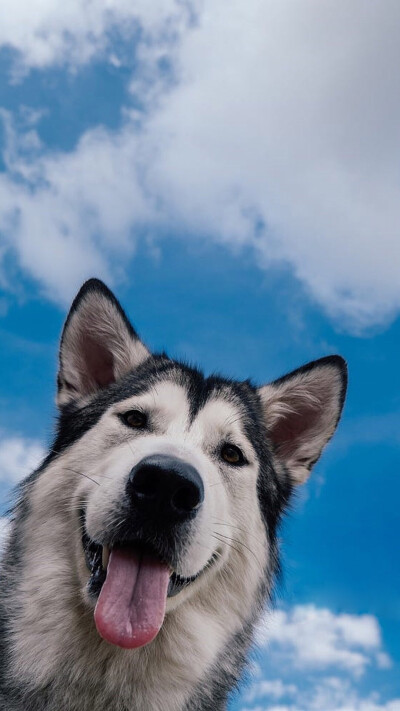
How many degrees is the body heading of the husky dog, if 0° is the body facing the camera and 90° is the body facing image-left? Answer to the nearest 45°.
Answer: approximately 0°
